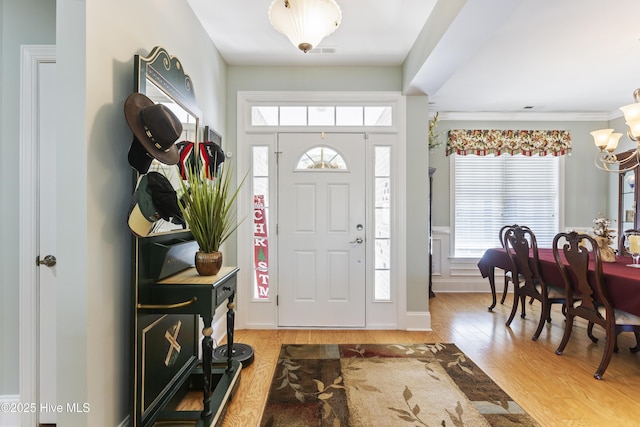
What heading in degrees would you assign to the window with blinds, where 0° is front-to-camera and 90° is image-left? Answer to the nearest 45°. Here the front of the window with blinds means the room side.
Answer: approximately 0°

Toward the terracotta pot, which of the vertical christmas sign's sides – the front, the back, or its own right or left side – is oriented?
front

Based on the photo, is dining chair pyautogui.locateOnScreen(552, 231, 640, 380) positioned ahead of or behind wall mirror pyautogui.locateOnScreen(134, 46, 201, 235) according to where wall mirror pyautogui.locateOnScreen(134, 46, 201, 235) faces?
ahead

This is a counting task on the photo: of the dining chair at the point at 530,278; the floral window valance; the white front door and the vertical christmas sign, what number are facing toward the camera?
3

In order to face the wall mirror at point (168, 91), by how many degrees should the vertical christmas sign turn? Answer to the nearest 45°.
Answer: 0° — it already faces it

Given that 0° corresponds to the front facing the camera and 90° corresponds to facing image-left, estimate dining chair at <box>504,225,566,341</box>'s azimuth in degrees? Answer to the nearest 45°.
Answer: approximately 225°

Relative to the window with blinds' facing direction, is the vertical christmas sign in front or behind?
in front

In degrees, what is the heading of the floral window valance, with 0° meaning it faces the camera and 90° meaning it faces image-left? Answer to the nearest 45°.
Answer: approximately 0°

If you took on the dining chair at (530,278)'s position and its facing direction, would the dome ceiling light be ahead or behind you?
behind

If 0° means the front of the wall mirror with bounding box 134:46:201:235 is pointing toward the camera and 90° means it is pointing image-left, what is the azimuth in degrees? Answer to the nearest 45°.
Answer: approximately 315°
